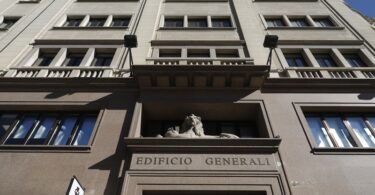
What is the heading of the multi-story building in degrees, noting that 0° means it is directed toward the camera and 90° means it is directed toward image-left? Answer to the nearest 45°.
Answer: approximately 0°
